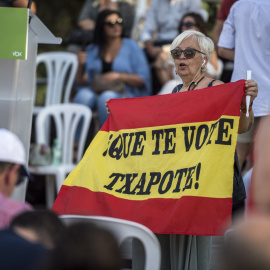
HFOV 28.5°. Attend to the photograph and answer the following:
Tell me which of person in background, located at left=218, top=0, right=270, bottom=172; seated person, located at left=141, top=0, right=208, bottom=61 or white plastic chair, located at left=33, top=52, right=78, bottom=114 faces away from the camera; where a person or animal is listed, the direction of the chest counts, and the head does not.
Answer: the person in background

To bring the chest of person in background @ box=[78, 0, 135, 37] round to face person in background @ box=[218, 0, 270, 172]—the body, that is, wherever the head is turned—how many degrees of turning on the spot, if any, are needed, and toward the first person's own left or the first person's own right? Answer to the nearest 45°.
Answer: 0° — they already face them

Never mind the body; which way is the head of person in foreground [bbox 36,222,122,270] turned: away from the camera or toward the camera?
away from the camera

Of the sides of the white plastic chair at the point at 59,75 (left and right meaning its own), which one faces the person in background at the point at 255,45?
left

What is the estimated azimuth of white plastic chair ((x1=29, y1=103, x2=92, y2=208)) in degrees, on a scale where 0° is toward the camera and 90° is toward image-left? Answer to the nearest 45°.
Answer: approximately 45°

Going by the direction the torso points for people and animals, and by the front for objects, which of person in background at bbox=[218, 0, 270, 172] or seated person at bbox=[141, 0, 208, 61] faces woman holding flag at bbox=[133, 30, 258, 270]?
the seated person

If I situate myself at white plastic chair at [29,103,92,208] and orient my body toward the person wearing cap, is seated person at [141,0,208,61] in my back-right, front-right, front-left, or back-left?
back-left

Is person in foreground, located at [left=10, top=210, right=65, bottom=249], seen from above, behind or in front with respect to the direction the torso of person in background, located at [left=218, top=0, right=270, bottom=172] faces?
behind

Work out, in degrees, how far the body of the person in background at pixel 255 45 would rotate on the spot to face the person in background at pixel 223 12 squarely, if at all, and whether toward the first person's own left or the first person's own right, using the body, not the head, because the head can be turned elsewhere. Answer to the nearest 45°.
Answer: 0° — they already face them

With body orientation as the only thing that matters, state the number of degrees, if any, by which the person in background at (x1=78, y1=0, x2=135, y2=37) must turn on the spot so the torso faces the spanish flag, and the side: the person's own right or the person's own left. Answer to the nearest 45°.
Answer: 0° — they already face it

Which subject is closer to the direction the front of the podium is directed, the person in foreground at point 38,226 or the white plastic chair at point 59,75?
the person in foreground

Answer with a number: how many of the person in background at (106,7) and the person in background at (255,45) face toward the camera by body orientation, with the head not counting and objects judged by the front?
1
